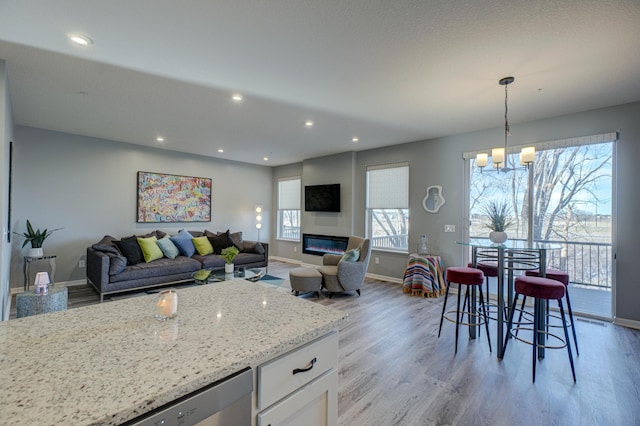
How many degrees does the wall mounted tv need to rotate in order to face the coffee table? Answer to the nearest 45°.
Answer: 0° — it already faces it

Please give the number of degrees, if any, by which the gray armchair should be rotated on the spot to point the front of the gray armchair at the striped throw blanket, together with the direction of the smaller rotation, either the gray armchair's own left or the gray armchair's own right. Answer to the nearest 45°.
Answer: approximately 135° to the gray armchair's own left

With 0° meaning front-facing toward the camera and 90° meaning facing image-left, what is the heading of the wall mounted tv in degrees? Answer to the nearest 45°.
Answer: approximately 45°

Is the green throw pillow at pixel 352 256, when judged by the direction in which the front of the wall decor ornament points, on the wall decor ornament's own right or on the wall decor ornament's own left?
on the wall decor ornament's own right

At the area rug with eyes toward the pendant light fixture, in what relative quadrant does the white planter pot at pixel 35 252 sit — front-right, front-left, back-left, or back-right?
back-right
